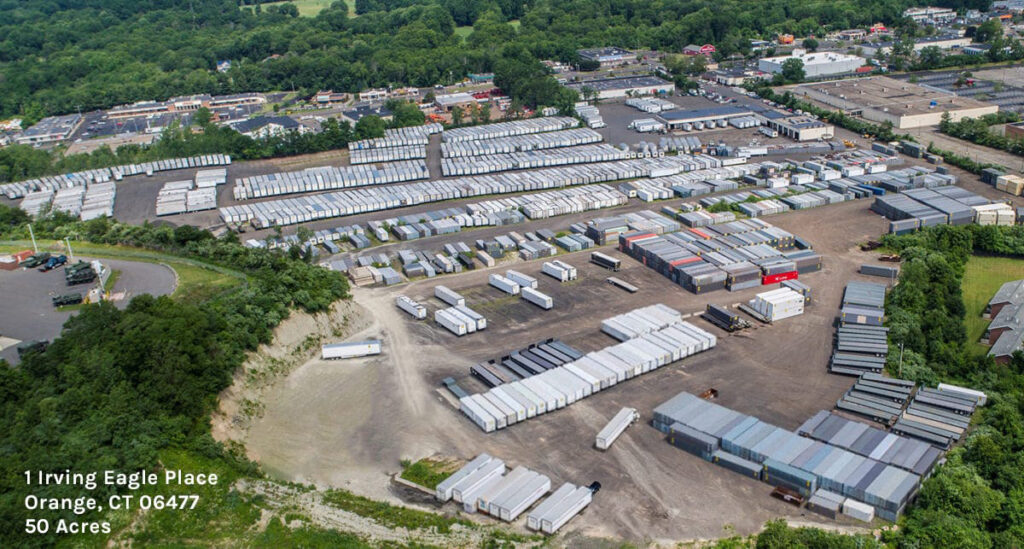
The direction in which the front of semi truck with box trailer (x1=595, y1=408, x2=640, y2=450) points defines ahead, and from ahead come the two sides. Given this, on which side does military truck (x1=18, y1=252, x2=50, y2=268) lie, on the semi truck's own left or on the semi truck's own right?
on the semi truck's own left

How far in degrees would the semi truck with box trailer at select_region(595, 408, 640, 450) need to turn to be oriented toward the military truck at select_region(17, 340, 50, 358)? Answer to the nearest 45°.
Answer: approximately 135° to its left

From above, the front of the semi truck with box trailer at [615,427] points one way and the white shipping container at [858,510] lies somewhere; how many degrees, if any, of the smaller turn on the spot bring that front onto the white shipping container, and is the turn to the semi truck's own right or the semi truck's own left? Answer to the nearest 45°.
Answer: approximately 90° to the semi truck's own right

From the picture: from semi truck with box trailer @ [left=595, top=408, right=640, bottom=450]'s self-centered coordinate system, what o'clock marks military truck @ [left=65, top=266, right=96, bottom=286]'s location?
The military truck is roughly at 8 o'clock from the semi truck with box trailer.

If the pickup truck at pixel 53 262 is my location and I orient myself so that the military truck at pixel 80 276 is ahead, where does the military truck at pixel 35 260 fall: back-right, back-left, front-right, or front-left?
back-right

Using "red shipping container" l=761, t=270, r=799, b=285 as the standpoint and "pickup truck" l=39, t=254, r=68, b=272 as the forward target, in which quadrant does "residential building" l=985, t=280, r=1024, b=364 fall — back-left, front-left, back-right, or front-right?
back-left

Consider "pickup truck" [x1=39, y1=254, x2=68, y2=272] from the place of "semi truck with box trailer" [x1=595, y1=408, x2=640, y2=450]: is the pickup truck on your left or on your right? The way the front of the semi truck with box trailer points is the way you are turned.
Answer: on your left

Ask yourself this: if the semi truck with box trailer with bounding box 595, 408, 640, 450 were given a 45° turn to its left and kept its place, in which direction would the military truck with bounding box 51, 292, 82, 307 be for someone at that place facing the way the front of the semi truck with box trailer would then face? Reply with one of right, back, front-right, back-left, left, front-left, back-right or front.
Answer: left

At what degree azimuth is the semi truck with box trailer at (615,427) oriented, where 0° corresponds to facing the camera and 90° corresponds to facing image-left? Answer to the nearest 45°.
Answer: approximately 225°

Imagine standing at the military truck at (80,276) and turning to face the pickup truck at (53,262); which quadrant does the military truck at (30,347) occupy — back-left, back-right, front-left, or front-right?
back-left
